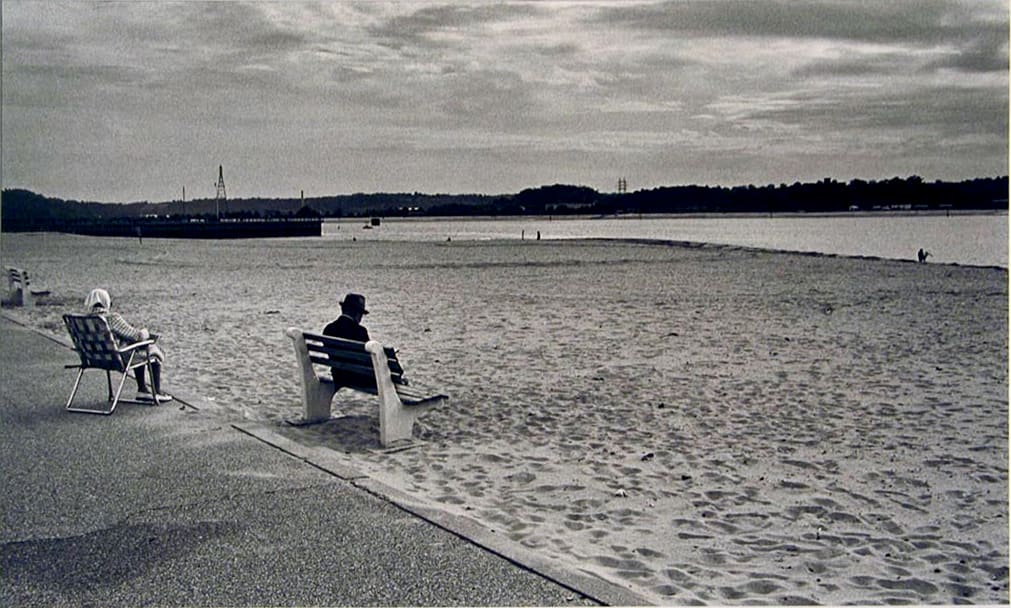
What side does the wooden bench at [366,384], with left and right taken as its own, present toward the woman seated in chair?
left

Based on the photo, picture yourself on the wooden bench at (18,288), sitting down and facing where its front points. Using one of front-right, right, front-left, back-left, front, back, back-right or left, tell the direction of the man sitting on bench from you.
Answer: back-right

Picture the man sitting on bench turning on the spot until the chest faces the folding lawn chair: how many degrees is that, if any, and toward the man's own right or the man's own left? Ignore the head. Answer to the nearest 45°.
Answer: approximately 135° to the man's own left

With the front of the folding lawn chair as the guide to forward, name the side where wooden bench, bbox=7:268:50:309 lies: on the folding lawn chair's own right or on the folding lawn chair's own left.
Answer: on the folding lawn chair's own left

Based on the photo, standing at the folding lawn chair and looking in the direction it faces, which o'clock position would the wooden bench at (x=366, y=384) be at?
The wooden bench is roughly at 3 o'clock from the folding lawn chair.

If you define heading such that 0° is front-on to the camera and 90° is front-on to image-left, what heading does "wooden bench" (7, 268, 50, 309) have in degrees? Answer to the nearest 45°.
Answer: approximately 225°

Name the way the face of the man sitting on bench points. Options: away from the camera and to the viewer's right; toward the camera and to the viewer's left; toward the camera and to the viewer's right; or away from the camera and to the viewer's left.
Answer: away from the camera and to the viewer's right

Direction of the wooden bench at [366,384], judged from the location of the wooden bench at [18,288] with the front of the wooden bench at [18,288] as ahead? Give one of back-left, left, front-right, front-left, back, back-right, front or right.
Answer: back-right

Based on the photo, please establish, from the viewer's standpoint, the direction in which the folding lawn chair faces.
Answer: facing away from the viewer and to the right of the viewer

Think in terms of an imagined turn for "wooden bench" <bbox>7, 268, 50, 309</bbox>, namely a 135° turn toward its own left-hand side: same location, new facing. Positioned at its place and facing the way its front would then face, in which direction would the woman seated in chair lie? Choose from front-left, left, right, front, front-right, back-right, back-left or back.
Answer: left

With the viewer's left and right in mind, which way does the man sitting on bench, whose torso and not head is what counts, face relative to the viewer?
facing away from the viewer and to the right of the viewer
